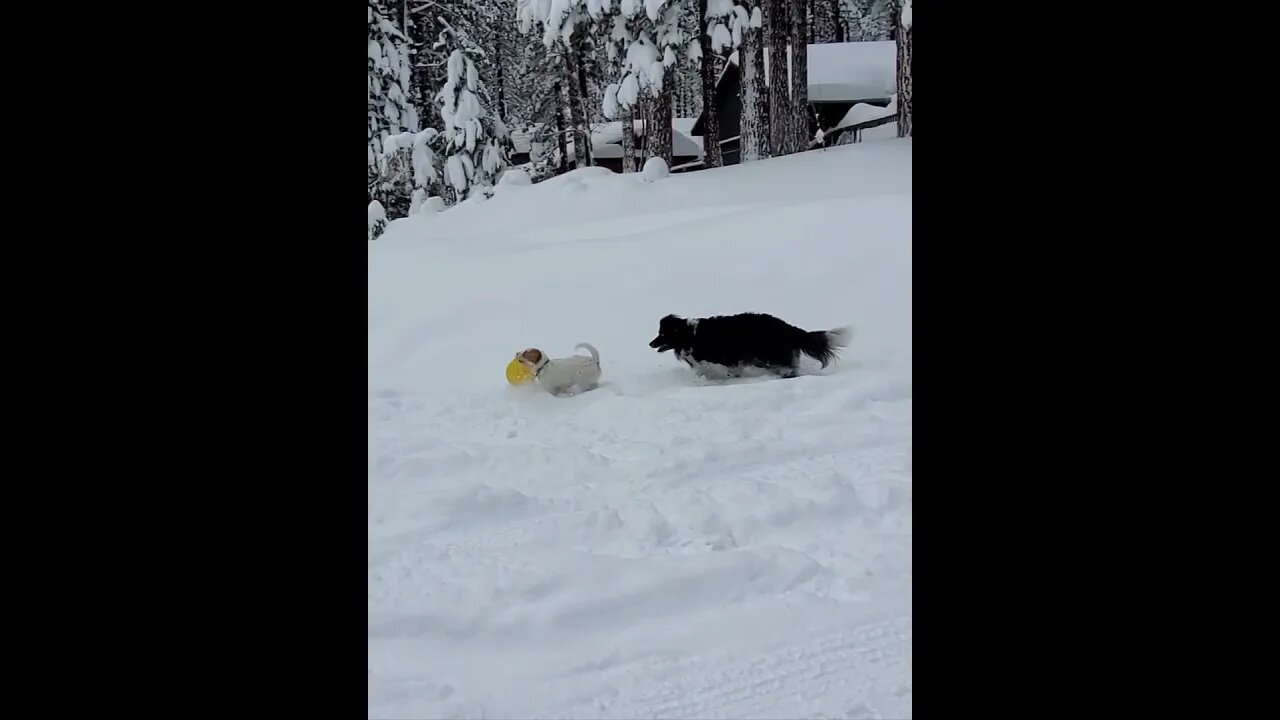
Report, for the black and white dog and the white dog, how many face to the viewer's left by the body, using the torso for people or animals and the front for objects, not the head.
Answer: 2

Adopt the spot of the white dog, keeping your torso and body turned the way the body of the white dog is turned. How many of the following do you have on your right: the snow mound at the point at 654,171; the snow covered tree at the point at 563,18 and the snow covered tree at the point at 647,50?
3

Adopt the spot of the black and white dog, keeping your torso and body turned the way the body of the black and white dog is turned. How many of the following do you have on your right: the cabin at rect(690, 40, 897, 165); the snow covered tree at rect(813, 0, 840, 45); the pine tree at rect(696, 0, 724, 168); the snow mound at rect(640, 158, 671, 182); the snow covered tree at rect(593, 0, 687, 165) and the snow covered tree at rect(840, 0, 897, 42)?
6

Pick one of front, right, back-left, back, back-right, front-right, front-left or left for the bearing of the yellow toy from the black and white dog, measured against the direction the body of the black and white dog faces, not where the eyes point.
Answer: front

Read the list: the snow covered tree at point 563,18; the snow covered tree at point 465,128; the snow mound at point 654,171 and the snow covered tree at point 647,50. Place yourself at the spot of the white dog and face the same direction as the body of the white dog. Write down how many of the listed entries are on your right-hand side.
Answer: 4

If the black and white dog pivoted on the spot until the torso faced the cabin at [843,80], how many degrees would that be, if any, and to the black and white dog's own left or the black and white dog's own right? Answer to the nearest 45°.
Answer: approximately 90° to the black and white dog's own right

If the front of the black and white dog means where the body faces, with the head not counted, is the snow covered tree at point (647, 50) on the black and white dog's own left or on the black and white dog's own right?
on the black and white dog's own right

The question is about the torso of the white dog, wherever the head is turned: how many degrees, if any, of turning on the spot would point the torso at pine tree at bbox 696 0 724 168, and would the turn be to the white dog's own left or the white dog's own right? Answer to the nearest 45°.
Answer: approximately 90° to the white dog's own right

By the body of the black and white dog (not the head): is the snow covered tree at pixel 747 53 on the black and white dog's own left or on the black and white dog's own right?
on the black and white dog's own right

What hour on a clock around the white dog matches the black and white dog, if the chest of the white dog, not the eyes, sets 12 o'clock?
The black and white dog is roughly at 6 o'clock from the white dog.

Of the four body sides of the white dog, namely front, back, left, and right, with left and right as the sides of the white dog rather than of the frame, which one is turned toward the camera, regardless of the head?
left

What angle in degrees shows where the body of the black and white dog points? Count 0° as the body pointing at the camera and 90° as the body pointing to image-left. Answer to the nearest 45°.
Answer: approximately 90°
